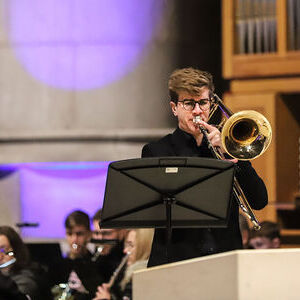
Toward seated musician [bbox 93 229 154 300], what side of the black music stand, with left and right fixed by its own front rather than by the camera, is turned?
front

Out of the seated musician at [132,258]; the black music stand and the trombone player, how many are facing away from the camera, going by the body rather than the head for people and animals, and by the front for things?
1

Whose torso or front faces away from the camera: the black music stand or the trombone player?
the black music stand

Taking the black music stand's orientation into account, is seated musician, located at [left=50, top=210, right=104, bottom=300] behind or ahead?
ahead

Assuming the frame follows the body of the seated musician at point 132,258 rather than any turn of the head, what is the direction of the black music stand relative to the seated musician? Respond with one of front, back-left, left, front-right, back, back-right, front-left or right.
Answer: left

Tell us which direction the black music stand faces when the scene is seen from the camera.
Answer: facing away from the viewer
